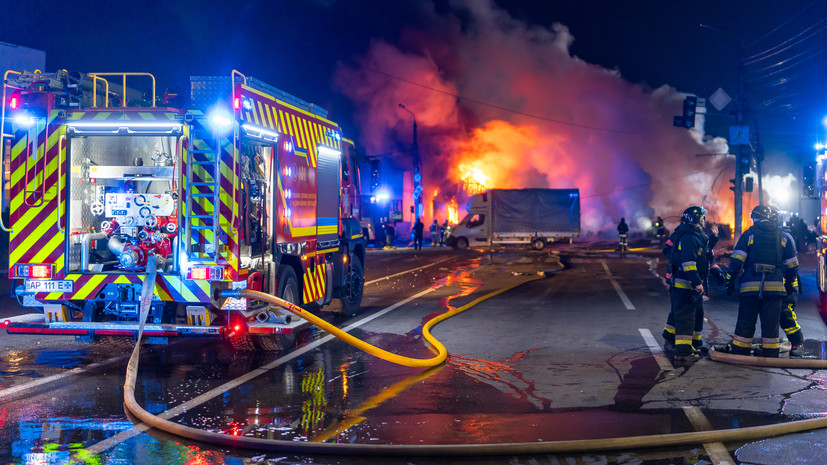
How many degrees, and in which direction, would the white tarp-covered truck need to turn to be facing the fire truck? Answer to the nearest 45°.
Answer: approximately 90° to its left

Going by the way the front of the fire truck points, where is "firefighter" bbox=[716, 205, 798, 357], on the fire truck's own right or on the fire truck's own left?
on the fire truck's own right

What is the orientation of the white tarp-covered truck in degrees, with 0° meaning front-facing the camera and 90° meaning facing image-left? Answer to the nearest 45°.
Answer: approximately 90°

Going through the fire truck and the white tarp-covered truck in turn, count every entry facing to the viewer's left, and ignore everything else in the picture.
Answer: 1

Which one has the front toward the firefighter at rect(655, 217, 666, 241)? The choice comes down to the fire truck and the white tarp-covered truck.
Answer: the fire truck

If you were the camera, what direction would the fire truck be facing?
facing away from the viewer and to the right of the viewer

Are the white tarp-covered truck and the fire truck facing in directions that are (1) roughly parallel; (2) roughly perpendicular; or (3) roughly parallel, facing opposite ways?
roughly perpendicular

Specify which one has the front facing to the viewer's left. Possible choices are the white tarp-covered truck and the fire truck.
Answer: the white tarp-covered truck

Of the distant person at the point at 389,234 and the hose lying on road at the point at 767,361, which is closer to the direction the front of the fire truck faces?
the distant person

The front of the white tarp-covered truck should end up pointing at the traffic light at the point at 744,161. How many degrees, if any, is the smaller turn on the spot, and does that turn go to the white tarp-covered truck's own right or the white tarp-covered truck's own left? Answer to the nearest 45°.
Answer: approximately 135° to the white tarp-covered truck's own left

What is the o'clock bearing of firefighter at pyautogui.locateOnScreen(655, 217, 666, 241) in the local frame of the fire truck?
The firefighter is roughly at 12 o'clock from the fire truck.

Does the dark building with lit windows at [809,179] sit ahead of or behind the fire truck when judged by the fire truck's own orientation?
ahead
